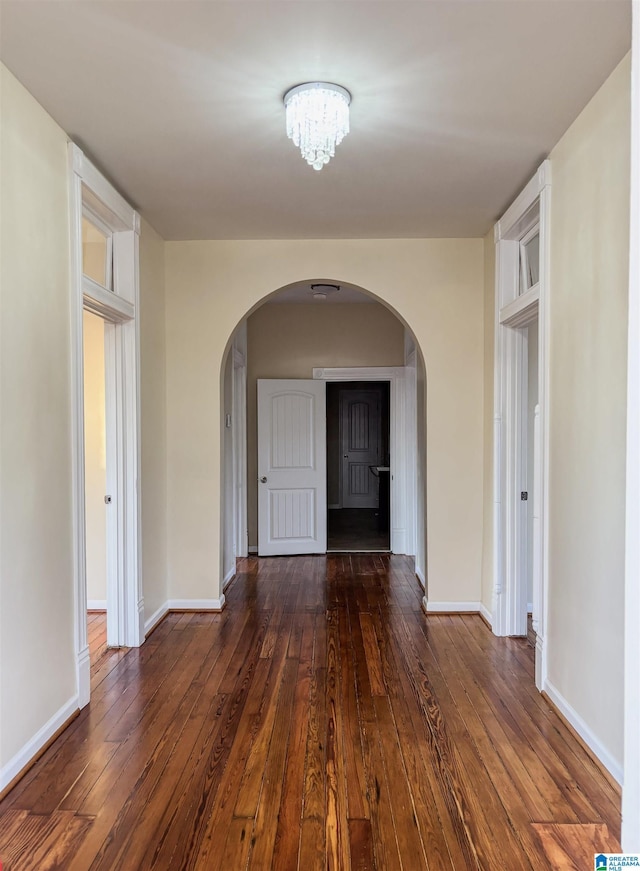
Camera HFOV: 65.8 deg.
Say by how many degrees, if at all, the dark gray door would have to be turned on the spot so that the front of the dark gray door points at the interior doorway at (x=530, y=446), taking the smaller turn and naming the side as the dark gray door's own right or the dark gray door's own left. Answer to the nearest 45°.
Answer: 0° — it already faces it

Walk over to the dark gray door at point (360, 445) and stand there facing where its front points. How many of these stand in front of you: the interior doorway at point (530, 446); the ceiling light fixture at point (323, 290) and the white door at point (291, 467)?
3

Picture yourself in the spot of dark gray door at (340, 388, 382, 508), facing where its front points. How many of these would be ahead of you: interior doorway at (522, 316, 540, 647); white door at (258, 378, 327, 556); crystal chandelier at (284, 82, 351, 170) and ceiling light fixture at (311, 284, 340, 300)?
4

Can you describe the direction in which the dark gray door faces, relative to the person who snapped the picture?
facing the viewer

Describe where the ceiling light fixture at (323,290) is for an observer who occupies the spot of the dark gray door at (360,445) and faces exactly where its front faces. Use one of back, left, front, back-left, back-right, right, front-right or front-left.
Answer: front

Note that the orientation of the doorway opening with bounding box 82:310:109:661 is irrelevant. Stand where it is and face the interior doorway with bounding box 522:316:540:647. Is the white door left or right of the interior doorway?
left

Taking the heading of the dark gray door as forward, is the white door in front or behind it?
in front

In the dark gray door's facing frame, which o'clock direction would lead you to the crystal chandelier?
The crystal chandelier is roughly at 12 o'clock from the dark gray door.

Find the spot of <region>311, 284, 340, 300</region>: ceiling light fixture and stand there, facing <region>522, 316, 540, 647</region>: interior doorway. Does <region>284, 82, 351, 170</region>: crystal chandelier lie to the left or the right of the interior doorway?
right

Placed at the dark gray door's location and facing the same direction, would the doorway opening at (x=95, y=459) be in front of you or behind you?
in front

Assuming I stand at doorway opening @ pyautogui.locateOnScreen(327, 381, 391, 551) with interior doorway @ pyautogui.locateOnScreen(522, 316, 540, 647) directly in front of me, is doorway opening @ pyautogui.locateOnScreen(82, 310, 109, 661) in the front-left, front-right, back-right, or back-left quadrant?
front-right
